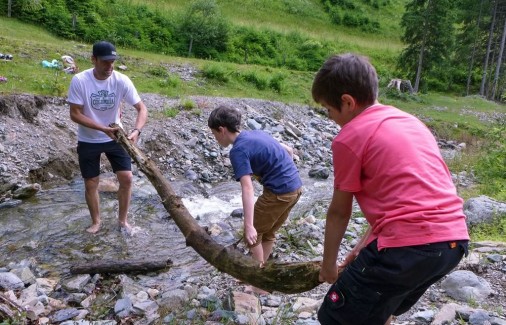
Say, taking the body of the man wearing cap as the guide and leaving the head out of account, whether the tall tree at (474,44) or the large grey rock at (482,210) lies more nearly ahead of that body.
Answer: the large grey rock

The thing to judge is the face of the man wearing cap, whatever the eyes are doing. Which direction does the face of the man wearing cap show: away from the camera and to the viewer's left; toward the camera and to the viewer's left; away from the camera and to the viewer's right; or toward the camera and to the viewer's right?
toward the camera and to the viewer's right

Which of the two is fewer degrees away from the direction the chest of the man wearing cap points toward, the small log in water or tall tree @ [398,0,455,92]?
the small log in water

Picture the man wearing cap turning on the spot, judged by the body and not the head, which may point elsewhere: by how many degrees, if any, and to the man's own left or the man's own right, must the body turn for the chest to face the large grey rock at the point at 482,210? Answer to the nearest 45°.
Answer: approximately 90° to the man's own left

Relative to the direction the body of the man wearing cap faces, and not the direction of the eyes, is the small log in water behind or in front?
in front

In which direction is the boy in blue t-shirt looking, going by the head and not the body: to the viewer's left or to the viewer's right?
to the viewer's left

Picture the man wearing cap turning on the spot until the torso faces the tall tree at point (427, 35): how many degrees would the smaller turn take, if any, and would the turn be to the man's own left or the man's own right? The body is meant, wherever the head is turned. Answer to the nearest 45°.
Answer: approximately 135° to the man's own left

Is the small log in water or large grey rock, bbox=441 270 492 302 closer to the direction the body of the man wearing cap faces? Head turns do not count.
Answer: the small log in water

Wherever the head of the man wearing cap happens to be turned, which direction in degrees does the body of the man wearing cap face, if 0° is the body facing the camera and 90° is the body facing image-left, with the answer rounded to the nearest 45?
approximately 0°

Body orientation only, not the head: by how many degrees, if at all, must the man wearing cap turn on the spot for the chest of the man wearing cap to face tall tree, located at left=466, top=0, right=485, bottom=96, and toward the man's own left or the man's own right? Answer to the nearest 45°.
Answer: approximately 135° to the man's own left
